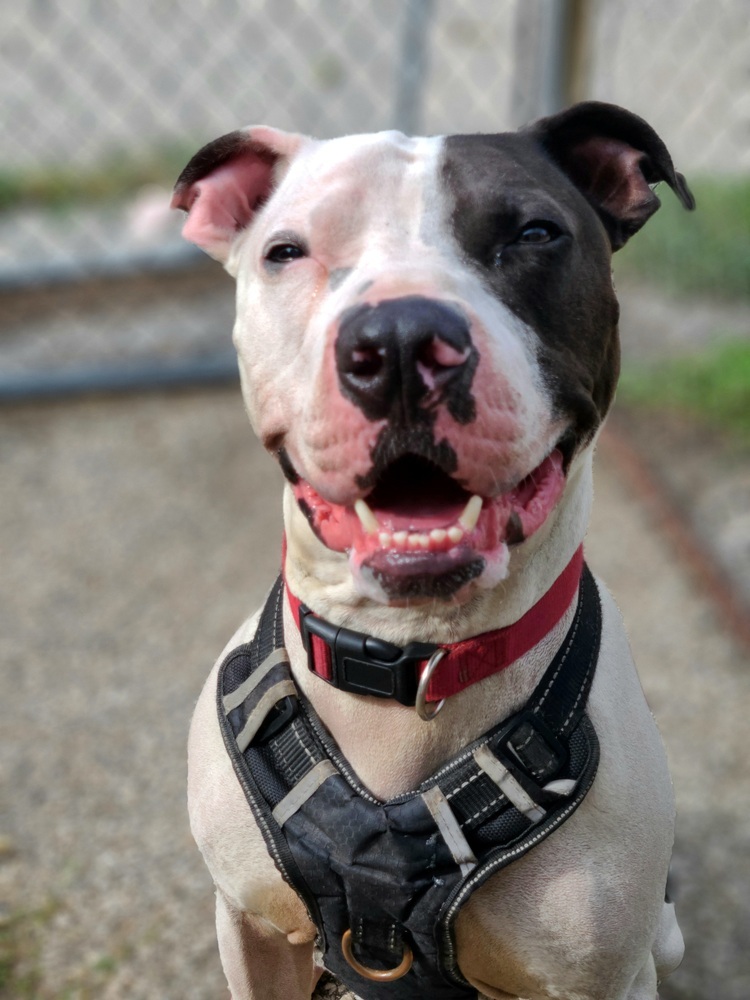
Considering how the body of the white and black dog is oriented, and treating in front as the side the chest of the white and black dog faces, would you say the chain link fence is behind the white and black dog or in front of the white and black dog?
behind

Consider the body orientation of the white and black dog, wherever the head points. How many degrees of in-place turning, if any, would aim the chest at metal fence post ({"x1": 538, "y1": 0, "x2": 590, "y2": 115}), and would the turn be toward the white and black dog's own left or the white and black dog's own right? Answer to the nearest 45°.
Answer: approximately 180°

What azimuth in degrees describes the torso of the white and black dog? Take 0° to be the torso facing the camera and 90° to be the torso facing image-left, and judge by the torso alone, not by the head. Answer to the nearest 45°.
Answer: approximately 0°

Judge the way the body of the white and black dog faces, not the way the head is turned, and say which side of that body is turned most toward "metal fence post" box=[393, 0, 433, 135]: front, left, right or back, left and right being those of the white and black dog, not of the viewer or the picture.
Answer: back
